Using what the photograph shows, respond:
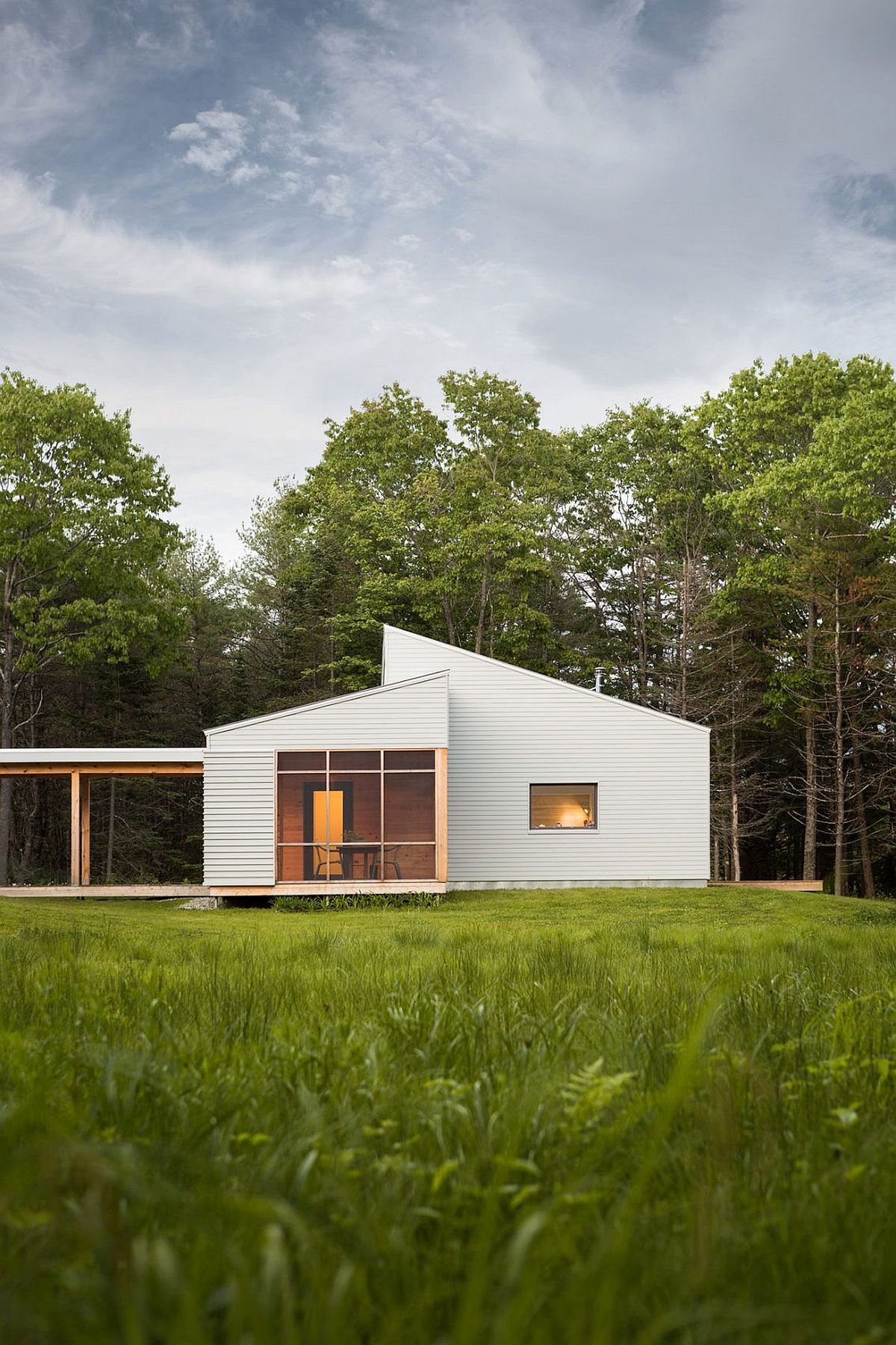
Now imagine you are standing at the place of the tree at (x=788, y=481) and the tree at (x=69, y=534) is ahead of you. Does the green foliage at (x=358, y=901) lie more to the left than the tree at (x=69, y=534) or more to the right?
left

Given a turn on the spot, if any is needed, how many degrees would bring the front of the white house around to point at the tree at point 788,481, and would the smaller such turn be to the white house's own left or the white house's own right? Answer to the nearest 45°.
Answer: approximately 135° to the white house's own left

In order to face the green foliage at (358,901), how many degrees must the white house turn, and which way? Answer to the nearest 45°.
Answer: approximately 45° to its right

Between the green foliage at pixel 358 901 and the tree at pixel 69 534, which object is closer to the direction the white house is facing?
the green foliage

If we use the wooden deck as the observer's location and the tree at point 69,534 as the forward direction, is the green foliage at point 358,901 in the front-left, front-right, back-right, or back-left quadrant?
back-right

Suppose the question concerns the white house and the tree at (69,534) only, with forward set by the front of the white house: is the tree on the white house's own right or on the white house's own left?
on the white house's own right

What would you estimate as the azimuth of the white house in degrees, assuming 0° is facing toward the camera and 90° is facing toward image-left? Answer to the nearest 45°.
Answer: approximately 0°
